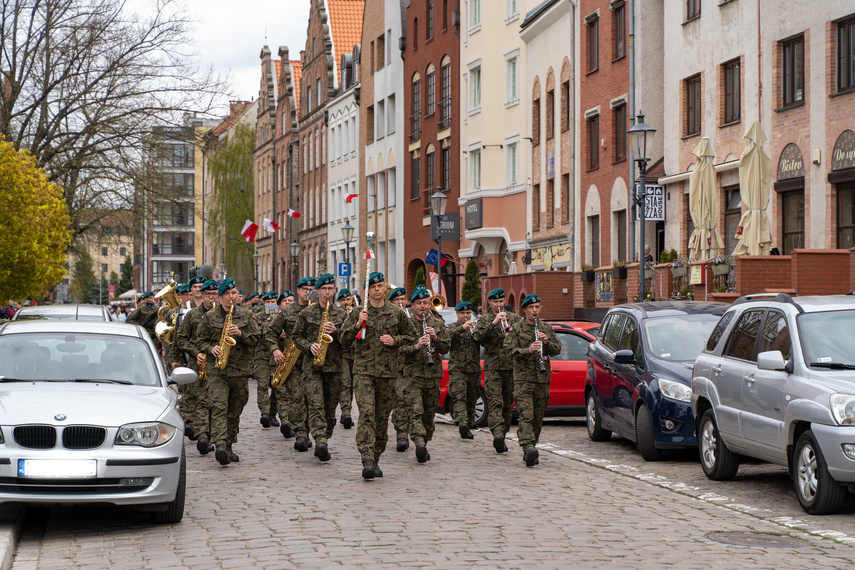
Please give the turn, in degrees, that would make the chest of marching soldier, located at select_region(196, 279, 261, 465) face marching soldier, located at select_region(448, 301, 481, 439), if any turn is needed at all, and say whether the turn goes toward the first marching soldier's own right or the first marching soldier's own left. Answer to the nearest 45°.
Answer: approximately 135° to the first marching soldier's own left

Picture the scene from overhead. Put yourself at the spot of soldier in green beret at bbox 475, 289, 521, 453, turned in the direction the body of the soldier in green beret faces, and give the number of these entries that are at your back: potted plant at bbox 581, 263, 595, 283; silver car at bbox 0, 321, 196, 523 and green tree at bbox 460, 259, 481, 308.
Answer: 2

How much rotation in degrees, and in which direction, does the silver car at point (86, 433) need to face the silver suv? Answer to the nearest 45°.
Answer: approximately 90° to its left

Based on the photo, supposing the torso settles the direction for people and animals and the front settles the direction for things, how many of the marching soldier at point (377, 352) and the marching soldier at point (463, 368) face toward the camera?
2

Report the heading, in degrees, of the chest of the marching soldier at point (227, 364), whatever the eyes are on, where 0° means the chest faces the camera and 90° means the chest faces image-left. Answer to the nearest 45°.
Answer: approximately 0°

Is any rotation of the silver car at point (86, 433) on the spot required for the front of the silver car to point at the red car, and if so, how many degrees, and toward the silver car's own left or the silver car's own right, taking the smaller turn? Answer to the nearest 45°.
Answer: approximately 135° to the silver car's own left

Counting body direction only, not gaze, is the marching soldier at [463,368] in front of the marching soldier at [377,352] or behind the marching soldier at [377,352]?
behind

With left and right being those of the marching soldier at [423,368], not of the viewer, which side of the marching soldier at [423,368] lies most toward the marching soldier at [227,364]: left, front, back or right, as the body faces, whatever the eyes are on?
right
